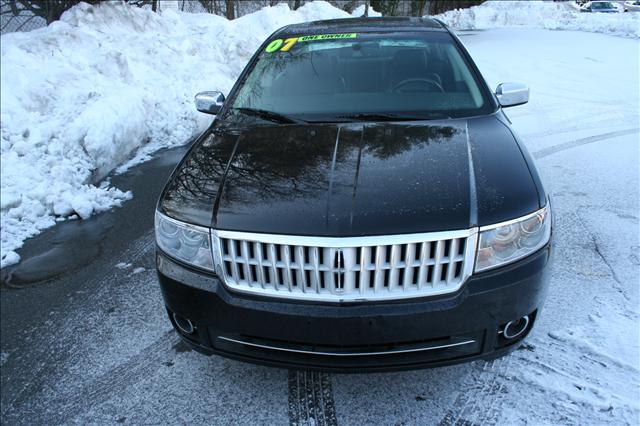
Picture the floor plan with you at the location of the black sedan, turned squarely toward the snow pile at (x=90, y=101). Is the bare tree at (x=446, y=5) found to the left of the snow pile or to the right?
right

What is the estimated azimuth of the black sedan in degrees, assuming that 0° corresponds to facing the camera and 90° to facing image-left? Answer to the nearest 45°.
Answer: approximately 0°

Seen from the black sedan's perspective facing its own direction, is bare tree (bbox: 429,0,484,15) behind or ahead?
behind

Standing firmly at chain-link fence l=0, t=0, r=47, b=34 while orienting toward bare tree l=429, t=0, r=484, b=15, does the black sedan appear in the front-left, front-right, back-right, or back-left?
back-right

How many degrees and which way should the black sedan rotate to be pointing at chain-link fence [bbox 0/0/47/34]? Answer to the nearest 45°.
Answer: approximately 135° to its right

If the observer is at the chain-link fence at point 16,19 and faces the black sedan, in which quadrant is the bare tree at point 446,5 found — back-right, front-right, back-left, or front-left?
back-left

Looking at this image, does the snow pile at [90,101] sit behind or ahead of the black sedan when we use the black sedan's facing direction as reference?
behind
